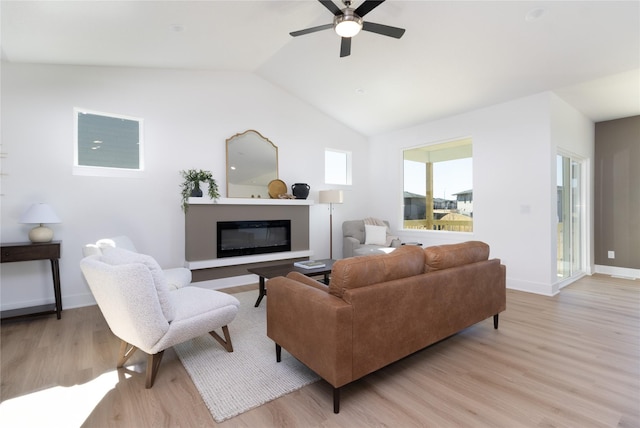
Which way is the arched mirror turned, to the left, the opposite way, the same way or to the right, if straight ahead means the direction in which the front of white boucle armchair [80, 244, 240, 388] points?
to the right

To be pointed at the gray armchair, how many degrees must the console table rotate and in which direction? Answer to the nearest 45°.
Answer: approximately 90° to its left

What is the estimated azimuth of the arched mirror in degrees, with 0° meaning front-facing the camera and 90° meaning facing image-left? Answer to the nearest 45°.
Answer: approximately 315°

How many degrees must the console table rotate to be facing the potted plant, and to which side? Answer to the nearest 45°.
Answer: approximately 90° to its left

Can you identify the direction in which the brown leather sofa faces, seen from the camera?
facing away from the viewer and to the left of the viewer

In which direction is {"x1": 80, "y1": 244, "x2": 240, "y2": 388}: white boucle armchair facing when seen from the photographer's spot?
facing away from the viewer and to the right of the viewer

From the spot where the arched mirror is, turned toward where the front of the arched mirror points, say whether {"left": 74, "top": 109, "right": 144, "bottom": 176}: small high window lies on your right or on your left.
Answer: on your right

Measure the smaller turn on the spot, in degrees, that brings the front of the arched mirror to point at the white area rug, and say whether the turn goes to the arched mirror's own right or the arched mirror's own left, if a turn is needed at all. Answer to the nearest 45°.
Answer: approximately 45° to the arched mirror's own right
